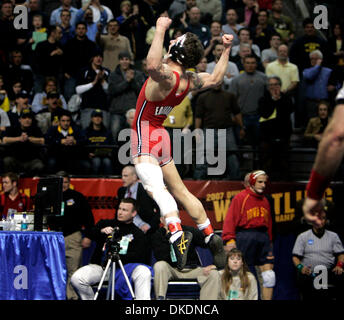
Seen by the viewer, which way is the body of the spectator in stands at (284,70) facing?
toward the camera

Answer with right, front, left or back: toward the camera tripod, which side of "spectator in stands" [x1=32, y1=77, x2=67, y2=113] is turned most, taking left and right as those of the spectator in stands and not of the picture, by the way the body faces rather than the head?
front

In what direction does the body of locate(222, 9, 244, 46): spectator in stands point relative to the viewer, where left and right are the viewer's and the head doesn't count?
facing the viewer

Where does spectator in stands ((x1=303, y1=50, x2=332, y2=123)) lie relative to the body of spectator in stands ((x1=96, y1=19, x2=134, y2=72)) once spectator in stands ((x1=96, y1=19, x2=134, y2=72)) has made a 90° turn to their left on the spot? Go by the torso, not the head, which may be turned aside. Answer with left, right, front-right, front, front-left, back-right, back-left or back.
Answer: front

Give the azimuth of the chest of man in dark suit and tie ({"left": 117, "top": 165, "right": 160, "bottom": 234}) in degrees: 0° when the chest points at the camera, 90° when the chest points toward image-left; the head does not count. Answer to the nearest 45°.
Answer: approximately 45°

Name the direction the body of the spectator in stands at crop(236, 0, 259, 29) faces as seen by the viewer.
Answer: toward the camera

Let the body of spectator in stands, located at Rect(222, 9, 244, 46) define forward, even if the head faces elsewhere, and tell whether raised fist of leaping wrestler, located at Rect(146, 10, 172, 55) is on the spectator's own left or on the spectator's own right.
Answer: on the spectator's own right

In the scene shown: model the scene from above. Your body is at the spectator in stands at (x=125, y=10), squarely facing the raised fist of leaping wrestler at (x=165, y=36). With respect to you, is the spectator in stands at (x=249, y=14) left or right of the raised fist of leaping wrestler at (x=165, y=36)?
left

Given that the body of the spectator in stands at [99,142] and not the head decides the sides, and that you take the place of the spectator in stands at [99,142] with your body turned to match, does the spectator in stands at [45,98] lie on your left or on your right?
on your right

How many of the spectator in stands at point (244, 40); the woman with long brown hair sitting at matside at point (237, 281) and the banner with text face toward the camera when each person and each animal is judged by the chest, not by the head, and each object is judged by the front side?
3

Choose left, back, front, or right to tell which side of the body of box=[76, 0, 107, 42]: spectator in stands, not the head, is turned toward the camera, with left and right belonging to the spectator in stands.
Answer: front
